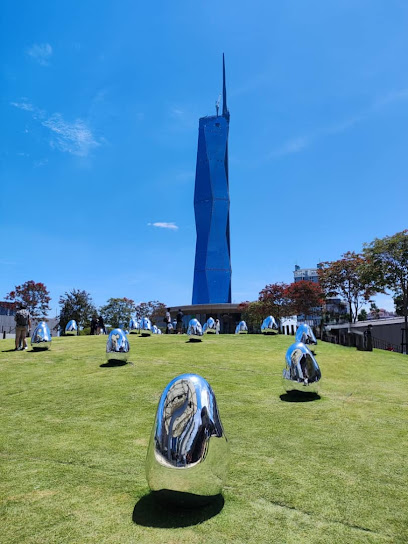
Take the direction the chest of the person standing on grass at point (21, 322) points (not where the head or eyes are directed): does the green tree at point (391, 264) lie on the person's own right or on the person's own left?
on the person's own right

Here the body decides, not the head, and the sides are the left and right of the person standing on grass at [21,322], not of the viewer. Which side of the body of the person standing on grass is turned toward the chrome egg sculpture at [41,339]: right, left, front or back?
right

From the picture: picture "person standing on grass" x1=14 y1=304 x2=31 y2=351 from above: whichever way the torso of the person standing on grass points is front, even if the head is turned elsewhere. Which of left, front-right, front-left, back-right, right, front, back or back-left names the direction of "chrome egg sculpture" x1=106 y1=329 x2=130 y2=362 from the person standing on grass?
back-right

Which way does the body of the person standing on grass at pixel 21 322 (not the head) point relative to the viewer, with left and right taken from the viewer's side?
facing away from the viewer

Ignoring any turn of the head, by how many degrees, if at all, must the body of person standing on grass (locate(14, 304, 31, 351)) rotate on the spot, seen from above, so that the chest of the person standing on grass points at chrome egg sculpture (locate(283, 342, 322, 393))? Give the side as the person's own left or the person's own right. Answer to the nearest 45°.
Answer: approximately 135° to the person's own right

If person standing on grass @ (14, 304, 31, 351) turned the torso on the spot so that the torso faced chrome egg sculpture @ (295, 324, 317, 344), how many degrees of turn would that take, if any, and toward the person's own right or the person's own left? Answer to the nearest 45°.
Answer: approximately 135° to the person's own right

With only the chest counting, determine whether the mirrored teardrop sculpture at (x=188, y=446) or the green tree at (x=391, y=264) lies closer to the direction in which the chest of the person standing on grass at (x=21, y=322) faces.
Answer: the green tree

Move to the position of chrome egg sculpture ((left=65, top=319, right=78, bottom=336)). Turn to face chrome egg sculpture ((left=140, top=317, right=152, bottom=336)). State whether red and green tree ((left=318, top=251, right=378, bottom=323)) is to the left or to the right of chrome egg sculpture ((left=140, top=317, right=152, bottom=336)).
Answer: left

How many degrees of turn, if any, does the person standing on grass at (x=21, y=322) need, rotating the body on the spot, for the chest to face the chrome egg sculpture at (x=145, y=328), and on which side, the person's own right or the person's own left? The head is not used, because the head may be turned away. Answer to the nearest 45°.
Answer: approximately 45° to the person's own right
